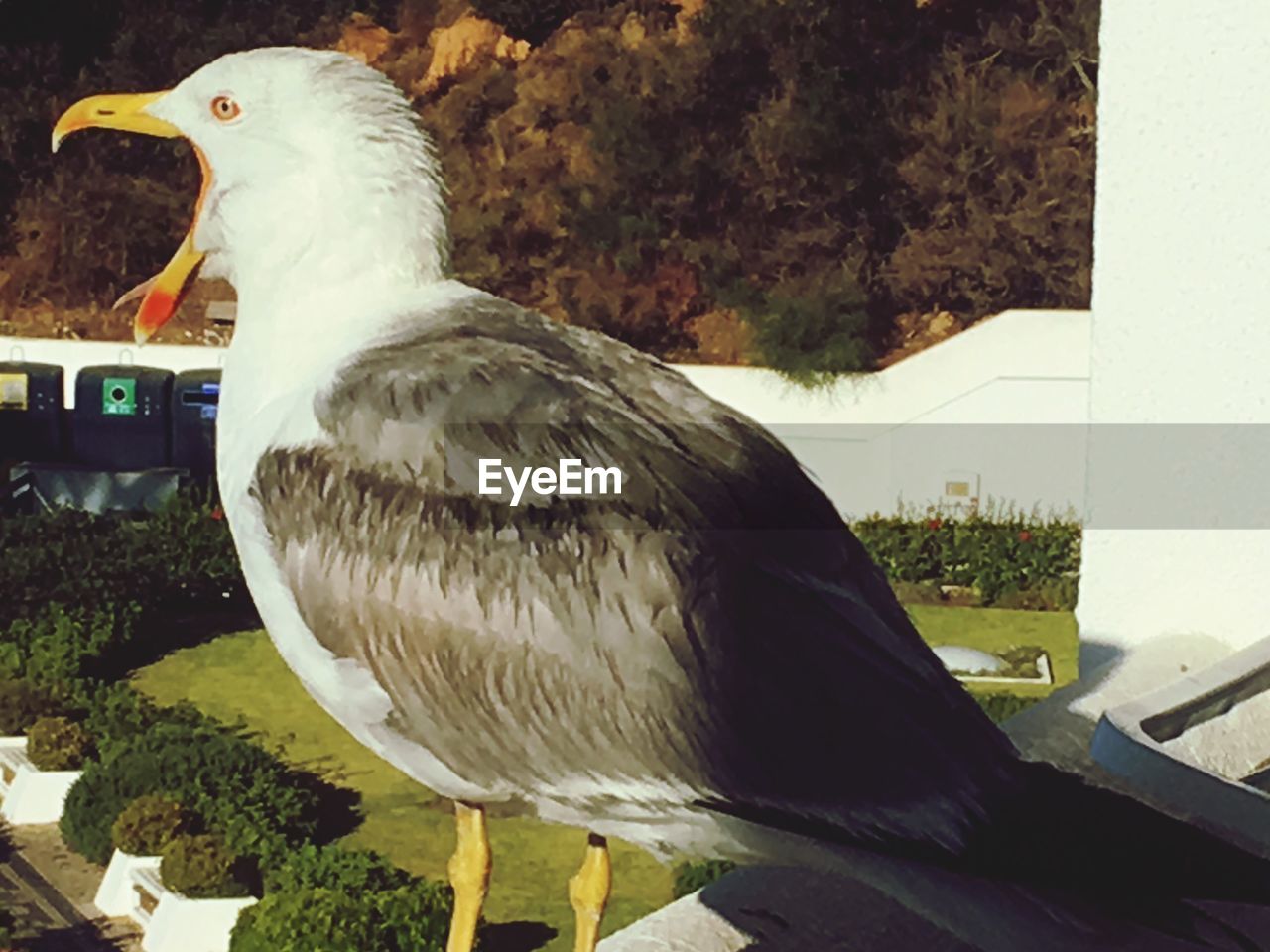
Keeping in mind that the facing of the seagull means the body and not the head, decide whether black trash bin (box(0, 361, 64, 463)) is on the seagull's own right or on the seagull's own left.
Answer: on the seagull's own right

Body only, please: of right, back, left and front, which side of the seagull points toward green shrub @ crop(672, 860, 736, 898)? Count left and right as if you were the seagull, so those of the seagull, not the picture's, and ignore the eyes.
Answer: right

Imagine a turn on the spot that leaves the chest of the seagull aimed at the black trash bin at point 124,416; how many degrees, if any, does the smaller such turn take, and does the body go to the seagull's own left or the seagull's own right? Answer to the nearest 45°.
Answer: approximately 45° to the seagull's own right

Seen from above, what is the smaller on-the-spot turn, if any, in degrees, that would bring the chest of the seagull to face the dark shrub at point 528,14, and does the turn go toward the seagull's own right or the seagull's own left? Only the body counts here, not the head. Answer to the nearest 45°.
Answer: approximately 90° to the seagull's own right

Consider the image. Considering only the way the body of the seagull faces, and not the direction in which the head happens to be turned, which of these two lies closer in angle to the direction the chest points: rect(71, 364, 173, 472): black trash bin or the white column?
the black trash bin

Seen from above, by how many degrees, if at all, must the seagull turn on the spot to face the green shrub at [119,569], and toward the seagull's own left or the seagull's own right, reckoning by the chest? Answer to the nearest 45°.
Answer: approximately 45° to the seagull's own right

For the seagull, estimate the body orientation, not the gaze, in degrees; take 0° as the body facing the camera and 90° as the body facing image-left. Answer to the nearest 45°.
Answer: approximately 90°

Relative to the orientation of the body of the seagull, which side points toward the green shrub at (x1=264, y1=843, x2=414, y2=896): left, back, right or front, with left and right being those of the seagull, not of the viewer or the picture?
right

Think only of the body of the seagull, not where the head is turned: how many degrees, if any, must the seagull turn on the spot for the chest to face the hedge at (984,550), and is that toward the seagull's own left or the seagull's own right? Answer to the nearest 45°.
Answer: approximately 90° to the seagull's own right
